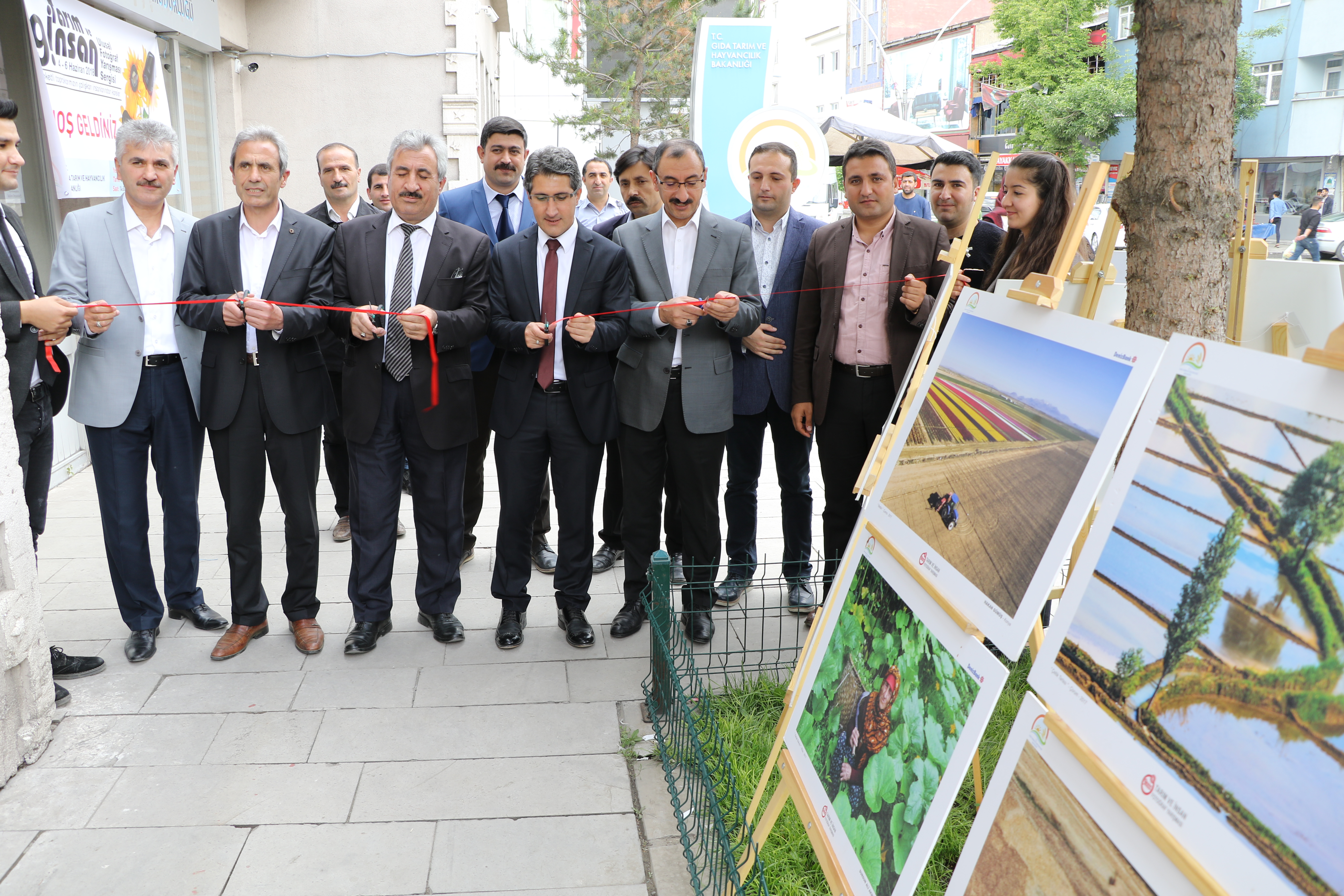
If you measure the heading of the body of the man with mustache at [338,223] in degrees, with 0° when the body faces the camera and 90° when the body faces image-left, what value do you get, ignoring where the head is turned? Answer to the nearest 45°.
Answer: approximately 0°

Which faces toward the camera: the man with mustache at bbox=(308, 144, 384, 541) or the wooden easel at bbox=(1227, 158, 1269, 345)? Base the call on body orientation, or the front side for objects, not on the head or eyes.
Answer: the man with mustache

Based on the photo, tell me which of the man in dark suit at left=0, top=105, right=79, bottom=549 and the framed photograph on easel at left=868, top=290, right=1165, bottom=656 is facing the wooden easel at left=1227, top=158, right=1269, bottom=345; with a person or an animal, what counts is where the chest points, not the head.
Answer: the man in dark suit

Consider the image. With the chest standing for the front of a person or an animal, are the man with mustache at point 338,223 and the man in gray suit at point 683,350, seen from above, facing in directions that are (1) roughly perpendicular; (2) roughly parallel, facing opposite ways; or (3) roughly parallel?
roughly parallel

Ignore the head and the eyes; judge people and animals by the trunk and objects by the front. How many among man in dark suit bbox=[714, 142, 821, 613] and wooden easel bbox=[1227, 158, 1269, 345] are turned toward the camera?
1

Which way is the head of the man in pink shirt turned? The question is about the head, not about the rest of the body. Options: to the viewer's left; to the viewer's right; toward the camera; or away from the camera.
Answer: toward the camera

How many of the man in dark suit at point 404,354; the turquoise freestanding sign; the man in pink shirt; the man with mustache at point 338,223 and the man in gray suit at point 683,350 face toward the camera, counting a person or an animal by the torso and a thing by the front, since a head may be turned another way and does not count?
5

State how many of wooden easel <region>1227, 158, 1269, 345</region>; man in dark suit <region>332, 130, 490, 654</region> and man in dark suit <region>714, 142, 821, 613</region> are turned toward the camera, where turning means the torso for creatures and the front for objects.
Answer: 2

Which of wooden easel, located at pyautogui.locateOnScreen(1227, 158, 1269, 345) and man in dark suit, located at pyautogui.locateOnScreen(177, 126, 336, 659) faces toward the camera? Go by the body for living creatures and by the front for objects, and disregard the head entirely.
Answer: the man in dark suit

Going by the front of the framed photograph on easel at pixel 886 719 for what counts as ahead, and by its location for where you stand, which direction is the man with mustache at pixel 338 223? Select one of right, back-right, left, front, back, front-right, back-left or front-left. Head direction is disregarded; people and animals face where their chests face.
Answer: right

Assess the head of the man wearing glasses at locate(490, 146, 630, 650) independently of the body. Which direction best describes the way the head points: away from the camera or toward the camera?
toward the camera

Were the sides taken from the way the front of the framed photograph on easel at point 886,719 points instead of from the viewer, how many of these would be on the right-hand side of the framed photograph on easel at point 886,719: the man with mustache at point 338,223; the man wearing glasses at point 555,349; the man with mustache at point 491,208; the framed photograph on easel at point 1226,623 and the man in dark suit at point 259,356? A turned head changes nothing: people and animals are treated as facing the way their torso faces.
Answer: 4

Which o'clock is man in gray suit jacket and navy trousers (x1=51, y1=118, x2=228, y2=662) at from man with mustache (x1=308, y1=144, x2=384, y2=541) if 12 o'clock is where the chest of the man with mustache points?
The man in gray suit jacket and navy trousers is roughly at 1 o'clock from the man with mustache.

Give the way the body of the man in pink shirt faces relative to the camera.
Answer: toward the camera

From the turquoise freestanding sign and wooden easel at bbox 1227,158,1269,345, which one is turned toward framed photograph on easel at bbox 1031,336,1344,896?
the turquoise freestanding sign

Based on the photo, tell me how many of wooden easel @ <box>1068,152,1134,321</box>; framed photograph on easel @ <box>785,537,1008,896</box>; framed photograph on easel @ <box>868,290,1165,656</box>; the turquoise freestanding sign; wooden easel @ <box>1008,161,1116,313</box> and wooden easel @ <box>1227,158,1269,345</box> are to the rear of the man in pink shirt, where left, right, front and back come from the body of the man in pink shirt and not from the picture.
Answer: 1
